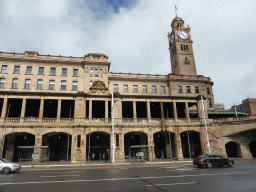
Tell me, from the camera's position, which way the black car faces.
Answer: facing away from the viewer and to the right of the viewer

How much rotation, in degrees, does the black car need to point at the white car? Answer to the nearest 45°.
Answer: approximately 180°

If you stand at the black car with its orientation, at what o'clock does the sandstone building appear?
The sandstone building is roughly at 8 o'clock from the black car.
